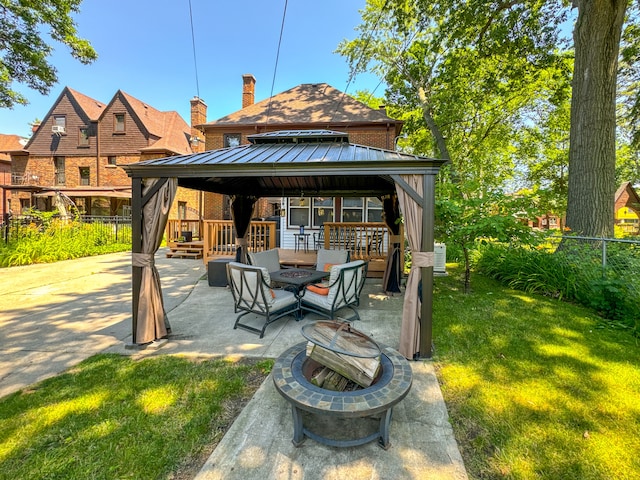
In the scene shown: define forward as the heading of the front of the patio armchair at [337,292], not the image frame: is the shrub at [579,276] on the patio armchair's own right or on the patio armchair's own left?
on the patio armchair's own right

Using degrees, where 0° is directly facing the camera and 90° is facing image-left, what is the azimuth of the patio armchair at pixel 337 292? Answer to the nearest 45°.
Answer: approximately 135°

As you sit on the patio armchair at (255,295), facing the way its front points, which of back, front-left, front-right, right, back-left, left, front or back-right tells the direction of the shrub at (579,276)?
front-right

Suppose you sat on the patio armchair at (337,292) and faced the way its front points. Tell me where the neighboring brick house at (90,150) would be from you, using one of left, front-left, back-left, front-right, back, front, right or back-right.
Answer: front

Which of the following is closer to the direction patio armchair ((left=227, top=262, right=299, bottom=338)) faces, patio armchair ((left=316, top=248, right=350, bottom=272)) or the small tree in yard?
the patio armchair

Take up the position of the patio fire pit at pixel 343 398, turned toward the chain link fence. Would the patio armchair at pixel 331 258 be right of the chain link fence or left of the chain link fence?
left

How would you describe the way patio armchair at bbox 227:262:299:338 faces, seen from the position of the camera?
facing away from the viewer and to the right of the viewer

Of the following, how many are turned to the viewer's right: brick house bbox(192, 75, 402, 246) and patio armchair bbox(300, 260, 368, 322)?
0

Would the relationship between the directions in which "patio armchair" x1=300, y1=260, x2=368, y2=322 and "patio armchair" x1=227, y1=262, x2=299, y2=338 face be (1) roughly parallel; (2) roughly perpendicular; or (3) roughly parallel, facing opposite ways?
roughly perpendicular

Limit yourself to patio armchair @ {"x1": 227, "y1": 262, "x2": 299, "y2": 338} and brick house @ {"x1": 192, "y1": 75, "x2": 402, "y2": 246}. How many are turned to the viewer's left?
0
